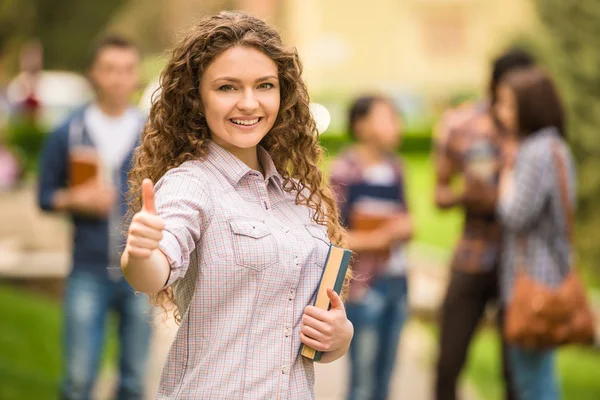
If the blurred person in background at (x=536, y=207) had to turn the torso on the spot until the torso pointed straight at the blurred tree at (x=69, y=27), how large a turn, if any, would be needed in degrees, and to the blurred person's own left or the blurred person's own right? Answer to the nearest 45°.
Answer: approximately 45° to the blurred person's own right

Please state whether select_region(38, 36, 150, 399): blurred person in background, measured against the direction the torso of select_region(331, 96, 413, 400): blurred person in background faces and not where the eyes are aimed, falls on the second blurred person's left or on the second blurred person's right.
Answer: on the second blurred person's right

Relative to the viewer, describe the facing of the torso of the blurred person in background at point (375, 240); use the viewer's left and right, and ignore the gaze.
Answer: facing the viewer and to the right of the viewer

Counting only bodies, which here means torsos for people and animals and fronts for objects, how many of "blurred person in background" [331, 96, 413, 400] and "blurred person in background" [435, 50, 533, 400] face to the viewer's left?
0

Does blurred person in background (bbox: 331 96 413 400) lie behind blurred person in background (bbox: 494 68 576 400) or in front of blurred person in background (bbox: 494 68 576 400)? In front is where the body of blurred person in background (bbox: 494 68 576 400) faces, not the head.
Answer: in front

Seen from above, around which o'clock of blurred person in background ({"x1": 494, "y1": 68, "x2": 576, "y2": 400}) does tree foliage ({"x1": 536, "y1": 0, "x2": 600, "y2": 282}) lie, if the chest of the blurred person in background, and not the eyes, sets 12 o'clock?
The tree foliage is roughly at 3 o'clock from the blurred person in background.

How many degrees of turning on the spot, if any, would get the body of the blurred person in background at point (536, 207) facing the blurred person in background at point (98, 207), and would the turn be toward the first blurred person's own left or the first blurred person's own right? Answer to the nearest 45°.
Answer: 0° — they already face them

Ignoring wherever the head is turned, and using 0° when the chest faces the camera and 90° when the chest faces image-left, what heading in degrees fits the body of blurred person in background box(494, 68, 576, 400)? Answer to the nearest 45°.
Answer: approximately 90°
